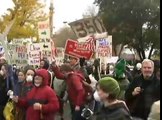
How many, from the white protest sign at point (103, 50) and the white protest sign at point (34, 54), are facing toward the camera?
2

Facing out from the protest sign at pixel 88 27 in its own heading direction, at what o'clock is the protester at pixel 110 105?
The protester is roughly at 12 o'clock from the protest sign.

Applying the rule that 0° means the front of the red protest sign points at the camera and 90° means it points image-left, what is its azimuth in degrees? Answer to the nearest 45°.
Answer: approximately 0°

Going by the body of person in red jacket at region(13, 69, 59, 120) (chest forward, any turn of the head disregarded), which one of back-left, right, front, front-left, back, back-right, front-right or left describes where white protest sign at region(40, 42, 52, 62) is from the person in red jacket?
back-right

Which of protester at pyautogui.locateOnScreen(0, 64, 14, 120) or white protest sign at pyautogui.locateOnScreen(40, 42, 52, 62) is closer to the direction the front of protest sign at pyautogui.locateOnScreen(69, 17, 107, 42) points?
the protester
